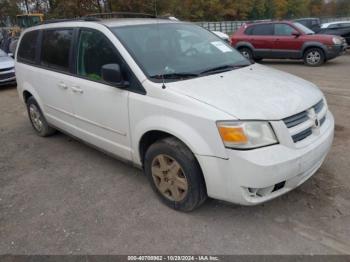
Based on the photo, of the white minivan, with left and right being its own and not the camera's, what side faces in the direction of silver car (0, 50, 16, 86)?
back

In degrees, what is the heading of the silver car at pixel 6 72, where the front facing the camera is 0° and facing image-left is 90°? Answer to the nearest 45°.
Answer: approximately 315°

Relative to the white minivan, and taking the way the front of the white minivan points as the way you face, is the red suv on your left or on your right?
on your left

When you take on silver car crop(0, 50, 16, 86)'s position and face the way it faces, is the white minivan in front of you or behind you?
in front

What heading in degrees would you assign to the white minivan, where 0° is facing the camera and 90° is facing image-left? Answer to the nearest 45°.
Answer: approximately 315°
